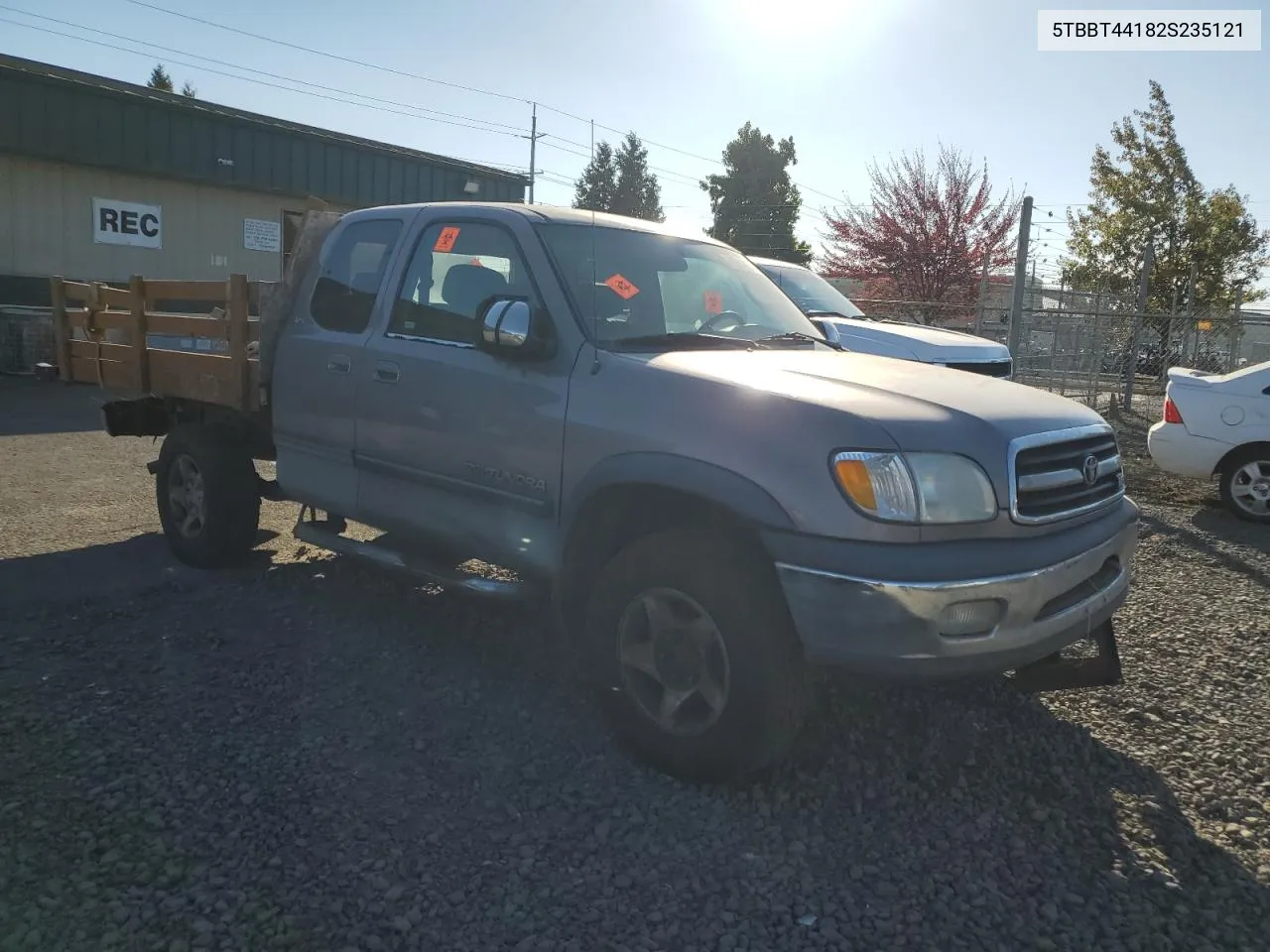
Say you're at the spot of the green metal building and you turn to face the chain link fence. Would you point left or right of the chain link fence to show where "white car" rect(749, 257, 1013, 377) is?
right

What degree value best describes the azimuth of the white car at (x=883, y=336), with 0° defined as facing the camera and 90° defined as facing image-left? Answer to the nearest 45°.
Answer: approximately 315°

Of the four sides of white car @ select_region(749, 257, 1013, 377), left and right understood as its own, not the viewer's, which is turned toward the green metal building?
back

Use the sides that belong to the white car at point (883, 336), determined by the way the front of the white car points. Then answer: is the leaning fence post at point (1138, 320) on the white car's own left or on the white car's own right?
on the white car's own left

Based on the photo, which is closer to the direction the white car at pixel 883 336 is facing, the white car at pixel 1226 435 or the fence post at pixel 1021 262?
the white car
